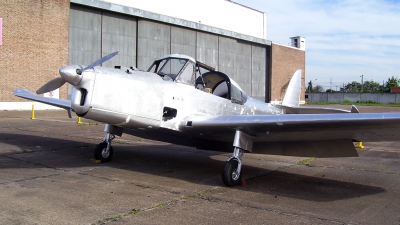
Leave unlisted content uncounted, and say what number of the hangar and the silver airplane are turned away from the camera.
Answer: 0

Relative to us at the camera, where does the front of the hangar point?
facing the viewer and to the right of the viewer

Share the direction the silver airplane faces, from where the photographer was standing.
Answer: facing the viewer and to the left of the viewer

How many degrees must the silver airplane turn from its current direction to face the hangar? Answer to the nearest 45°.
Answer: approximately 135° to its right

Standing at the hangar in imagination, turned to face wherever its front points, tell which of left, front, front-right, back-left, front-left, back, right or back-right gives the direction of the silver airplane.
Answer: front-right
